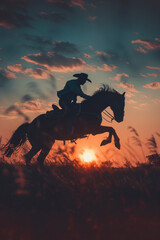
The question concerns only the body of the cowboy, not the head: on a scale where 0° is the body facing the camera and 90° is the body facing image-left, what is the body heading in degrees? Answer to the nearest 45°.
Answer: approximately 270°

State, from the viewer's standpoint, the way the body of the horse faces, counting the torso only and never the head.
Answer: to the viewer's right
